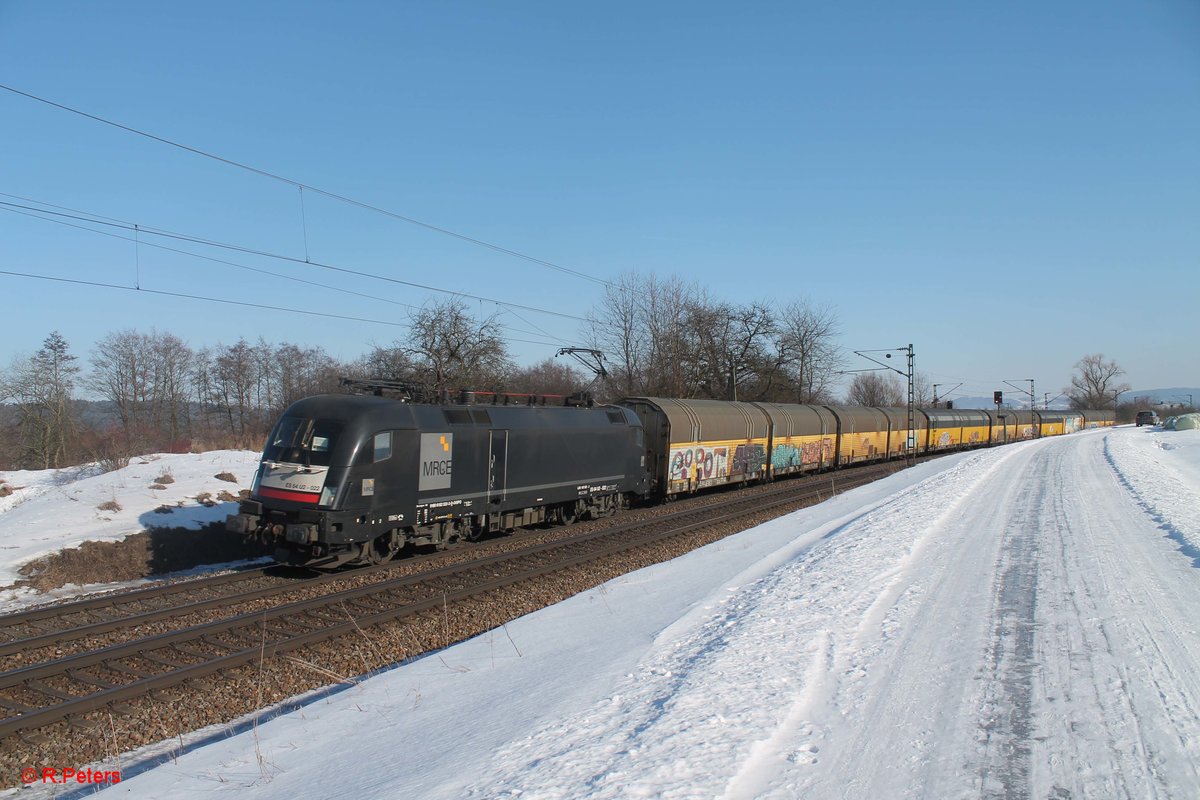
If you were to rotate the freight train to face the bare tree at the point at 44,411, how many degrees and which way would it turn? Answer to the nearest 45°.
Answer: approximately 90° to its right

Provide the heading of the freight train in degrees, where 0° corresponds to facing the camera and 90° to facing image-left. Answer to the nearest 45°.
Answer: approximately 45°
